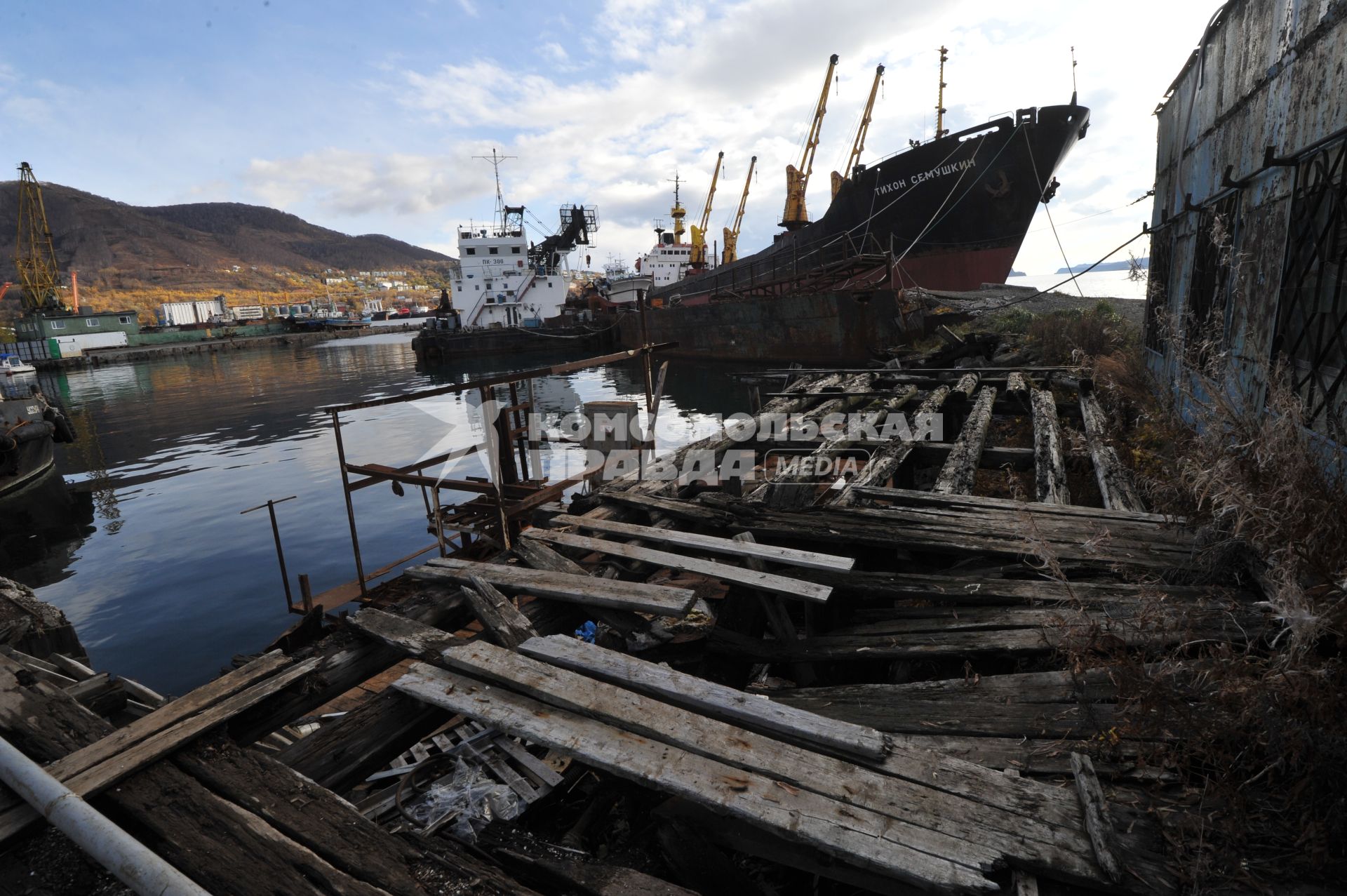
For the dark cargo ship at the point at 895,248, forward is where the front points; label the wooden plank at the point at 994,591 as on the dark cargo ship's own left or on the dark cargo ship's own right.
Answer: on the dark cargo ship's own right

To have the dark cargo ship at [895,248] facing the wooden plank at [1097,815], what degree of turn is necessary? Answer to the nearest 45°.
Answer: approximately 45° to its right

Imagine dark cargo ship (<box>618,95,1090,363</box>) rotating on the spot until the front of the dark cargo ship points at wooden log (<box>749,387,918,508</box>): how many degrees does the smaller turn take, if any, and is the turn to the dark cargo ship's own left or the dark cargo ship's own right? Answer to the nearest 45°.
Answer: approximately 45° to the dark cargo ship's own right

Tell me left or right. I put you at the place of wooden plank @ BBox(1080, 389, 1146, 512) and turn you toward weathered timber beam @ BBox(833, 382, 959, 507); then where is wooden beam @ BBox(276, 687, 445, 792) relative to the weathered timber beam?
left

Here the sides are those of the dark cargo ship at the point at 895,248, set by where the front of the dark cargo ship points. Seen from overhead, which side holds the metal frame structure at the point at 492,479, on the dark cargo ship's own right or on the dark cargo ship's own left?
on the dark cargo ship's own right

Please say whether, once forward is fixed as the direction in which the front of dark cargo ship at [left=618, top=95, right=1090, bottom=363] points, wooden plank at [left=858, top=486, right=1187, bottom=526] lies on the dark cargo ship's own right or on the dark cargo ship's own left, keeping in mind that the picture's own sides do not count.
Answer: on the dark cargo ship's own right

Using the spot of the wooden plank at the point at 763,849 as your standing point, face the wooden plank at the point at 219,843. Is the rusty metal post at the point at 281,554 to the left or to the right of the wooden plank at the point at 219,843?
right

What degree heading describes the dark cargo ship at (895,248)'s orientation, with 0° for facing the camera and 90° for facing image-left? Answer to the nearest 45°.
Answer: approximately 315°

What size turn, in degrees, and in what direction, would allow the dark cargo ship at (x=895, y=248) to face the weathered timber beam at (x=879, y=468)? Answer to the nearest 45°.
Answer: approximately 45° to its right
